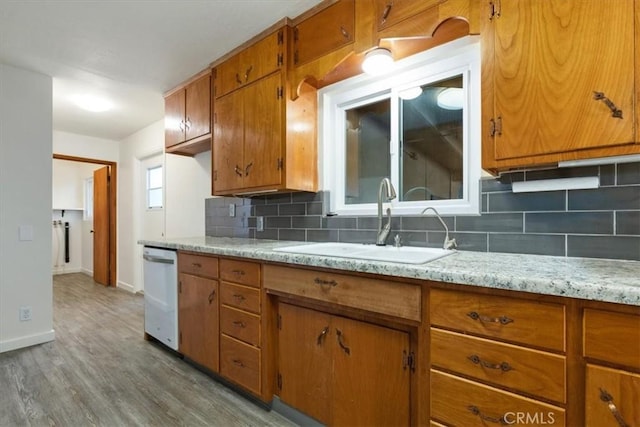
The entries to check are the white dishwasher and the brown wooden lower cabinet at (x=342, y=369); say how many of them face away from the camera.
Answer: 0

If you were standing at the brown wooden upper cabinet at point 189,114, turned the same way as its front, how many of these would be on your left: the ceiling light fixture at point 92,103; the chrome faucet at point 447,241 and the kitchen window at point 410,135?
2

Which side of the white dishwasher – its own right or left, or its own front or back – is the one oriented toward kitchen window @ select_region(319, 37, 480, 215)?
left

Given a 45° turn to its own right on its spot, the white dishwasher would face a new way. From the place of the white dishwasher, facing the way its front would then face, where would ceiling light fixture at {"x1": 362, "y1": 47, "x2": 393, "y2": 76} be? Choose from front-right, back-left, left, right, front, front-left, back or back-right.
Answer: back-left

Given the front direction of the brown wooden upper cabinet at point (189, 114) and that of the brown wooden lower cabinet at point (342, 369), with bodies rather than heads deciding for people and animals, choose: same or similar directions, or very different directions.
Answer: same or similar directions

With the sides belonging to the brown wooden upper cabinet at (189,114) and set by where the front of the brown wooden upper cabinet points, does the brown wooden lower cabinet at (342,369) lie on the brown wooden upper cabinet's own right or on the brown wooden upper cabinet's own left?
on the brown wooden upper cabinet's own left

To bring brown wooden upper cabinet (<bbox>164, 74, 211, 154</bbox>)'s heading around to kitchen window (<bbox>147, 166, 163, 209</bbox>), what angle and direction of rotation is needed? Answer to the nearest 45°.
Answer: approximately 135° to its right

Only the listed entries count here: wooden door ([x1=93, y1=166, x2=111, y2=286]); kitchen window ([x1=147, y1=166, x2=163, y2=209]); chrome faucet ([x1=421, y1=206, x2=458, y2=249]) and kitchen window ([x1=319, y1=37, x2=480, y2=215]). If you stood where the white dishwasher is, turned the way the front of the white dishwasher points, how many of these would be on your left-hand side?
2

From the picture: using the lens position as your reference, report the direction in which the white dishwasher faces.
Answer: facing the viewer and to the left of the viewer

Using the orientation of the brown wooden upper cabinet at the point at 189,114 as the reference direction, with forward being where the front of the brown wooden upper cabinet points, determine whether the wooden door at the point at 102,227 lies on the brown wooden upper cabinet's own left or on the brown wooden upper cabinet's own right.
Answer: on the brown wooden upper cabinet's own right

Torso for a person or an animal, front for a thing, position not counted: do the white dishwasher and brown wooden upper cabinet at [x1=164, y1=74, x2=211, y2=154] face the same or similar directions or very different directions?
same or similar directions

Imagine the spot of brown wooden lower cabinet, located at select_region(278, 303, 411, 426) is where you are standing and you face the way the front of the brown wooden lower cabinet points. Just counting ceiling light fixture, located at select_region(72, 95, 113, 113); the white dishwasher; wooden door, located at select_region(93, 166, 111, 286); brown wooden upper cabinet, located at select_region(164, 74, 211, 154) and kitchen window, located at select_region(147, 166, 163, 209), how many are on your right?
5

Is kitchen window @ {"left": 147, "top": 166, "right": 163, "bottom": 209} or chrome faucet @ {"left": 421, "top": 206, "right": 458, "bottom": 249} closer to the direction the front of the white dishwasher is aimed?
the chrome faucet

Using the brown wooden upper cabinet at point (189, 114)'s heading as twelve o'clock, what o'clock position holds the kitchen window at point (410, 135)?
The kitchen window is roughly at 9 o'clock from the brown wooden upper cabinet.

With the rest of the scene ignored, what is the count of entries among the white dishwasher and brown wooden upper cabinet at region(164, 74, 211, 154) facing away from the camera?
0

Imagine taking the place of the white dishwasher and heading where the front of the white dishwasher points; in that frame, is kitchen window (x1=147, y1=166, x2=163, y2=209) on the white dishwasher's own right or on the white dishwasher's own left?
on the white dishwasher's own right

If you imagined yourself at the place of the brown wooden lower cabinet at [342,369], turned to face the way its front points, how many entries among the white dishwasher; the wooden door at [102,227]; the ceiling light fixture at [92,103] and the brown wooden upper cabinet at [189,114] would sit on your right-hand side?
4
